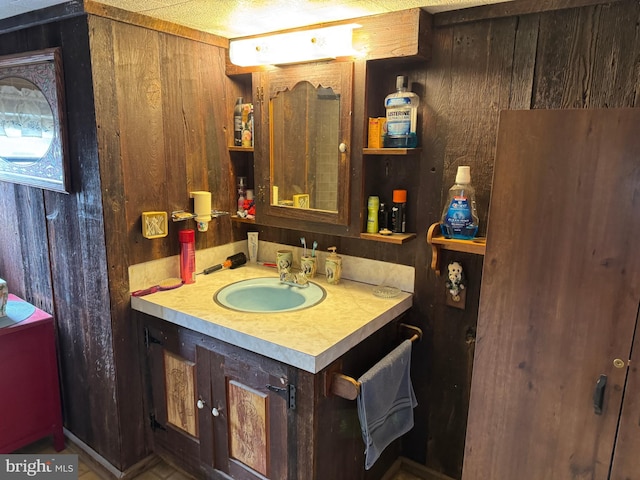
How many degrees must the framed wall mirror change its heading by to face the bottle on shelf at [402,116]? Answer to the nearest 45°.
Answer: approximately 90° to its left

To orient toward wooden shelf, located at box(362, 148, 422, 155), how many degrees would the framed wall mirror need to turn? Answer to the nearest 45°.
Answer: approximately 90° to its left

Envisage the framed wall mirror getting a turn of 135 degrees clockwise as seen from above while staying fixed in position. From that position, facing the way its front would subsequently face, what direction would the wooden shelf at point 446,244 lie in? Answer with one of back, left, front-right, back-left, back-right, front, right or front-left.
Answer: back-right

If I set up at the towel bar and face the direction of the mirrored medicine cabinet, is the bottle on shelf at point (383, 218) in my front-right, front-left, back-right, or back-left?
front-right

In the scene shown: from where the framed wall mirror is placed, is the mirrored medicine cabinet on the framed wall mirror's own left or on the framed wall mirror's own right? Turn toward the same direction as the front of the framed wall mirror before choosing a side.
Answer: on the framed wall mirror's own left

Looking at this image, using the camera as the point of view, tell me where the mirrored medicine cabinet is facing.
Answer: facing the viewer and to the left of the viewer

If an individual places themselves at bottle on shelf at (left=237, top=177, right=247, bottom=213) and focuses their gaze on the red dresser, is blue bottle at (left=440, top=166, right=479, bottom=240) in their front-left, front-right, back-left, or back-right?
back-left
